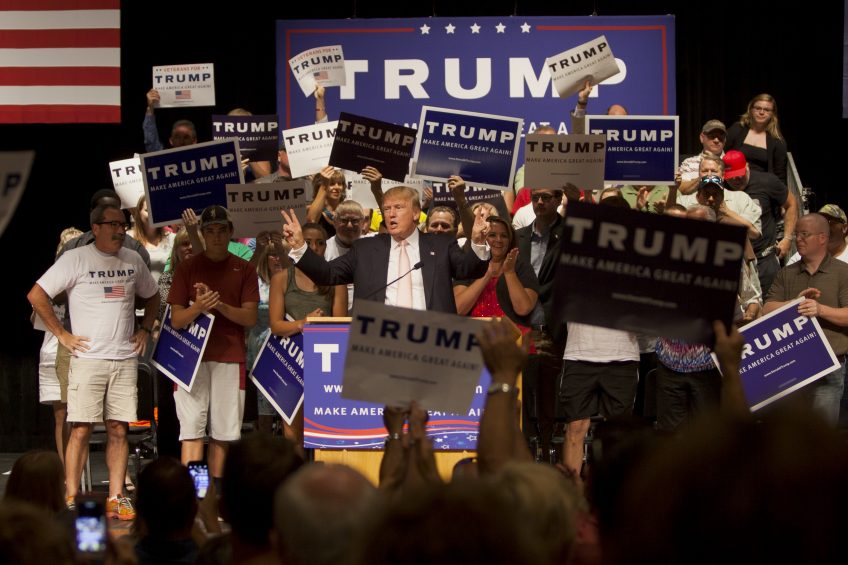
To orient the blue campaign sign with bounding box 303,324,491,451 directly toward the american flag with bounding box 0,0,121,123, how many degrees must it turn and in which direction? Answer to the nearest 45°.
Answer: approximately 135° to its right

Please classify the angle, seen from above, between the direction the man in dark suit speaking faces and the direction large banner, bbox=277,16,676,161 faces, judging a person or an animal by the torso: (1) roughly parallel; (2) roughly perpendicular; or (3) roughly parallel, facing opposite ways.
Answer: roughly parallel

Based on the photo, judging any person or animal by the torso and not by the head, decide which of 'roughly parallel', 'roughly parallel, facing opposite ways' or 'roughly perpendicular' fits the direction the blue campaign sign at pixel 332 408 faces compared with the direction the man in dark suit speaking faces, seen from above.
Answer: roughly parallel

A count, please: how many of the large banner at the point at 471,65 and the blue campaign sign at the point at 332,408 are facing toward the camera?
2

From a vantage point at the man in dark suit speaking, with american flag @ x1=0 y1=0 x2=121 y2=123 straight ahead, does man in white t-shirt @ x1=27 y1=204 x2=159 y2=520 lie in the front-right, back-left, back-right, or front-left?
front-left

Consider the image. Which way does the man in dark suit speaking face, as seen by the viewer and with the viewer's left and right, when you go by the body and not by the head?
facing the viewer

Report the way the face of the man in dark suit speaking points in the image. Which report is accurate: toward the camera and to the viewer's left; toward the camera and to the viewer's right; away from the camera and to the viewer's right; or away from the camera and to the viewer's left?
toward the camera and to the viewer's left

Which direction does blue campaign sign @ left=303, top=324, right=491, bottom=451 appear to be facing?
toward the camera

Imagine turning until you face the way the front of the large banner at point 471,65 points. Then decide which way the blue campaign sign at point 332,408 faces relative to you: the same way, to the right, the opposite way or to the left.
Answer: the same way

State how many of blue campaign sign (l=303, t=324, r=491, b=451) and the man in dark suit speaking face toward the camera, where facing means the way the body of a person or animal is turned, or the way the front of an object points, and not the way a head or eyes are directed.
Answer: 2

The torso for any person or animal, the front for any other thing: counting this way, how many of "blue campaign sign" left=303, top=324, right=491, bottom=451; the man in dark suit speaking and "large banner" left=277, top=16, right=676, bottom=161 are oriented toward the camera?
3

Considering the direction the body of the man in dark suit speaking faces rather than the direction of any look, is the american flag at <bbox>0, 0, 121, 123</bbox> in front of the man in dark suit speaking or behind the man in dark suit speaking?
behind

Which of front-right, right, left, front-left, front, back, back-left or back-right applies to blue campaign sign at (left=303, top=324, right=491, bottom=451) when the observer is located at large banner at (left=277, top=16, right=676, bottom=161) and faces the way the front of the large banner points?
front
